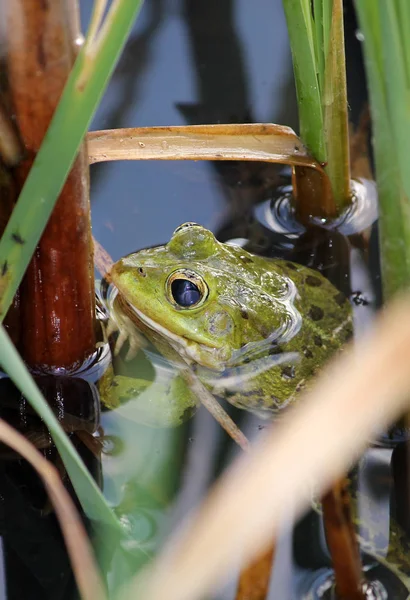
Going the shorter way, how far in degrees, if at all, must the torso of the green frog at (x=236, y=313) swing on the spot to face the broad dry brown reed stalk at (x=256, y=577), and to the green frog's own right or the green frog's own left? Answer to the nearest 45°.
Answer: approximately 90° to the green frog's own left

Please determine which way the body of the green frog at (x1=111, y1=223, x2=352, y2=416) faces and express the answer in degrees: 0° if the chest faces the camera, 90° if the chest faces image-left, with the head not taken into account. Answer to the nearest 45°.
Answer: approximately 90°
